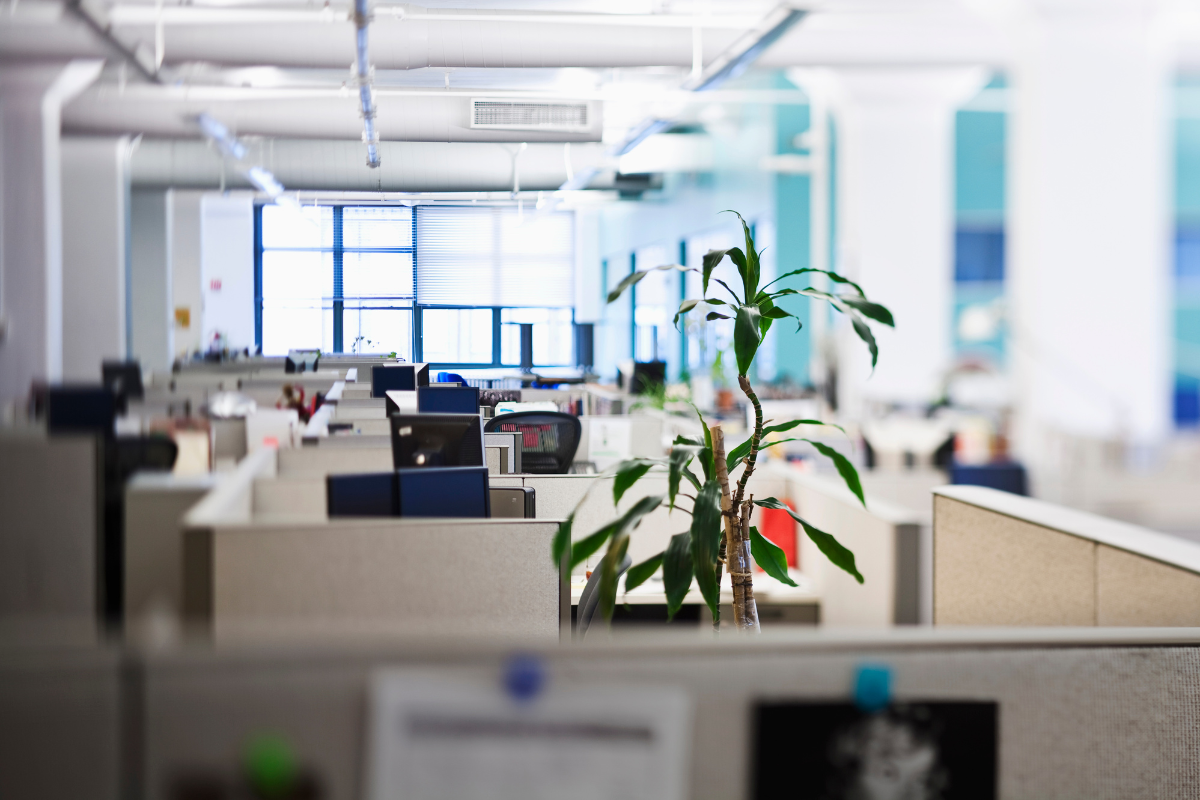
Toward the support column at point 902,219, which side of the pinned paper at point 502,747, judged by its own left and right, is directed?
back

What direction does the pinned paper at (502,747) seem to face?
toward the camera

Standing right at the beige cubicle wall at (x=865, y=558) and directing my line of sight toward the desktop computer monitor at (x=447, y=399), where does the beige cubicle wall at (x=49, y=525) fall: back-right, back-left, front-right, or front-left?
front-left

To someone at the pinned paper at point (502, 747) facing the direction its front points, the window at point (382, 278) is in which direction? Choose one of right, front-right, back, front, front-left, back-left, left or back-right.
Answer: back

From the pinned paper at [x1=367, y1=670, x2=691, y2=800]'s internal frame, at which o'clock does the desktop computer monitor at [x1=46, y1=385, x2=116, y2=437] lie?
The desktop computer monitor is roughly at 5 o'clock from the pinned paper.
